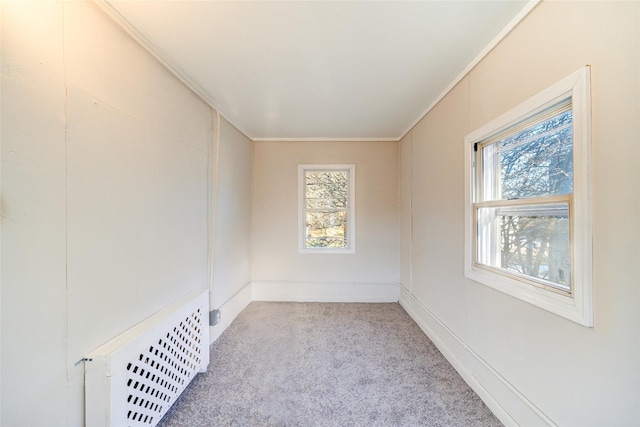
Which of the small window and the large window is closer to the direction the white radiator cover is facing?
the large window

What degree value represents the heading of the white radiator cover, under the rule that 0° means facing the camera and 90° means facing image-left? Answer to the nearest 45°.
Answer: approximately 315°

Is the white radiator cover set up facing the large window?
yes

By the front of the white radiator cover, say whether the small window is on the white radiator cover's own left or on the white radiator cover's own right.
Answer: on the white radiator cover's own left

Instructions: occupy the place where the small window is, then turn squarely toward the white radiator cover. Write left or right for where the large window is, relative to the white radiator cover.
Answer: left
